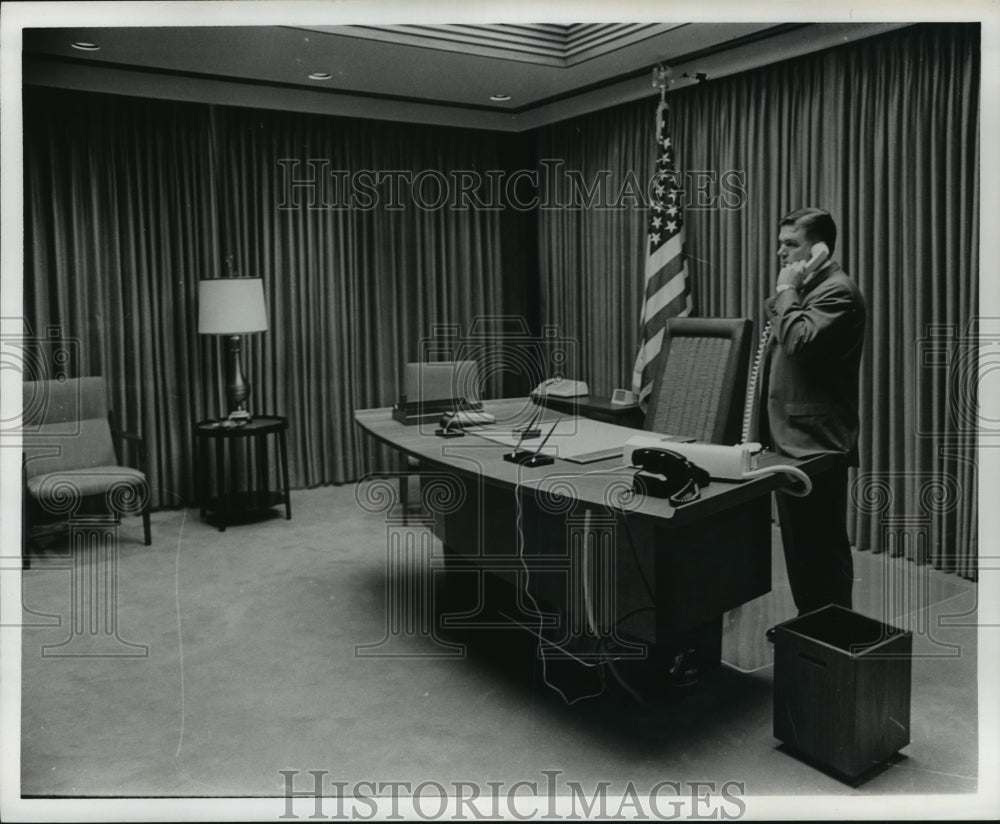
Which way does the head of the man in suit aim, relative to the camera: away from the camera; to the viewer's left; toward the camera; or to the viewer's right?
to the viewer's left

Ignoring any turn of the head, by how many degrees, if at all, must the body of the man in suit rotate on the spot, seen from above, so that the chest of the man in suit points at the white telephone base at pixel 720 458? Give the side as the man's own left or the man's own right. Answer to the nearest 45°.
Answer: approximately 90° to the man's own left

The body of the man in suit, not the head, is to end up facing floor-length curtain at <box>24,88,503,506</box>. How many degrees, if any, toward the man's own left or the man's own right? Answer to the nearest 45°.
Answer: approximately 45° to the man's own right

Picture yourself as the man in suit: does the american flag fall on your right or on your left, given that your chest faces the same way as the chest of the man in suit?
on your right

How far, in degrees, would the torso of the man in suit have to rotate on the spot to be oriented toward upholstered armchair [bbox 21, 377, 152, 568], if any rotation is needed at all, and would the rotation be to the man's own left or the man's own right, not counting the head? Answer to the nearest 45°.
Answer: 0° — they already face it

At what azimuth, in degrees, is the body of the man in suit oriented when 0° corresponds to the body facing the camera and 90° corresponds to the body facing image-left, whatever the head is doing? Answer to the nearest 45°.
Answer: approximately 90°

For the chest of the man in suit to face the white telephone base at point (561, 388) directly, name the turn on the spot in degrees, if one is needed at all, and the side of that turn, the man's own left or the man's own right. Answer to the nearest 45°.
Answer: approximately 45° to the man's own right

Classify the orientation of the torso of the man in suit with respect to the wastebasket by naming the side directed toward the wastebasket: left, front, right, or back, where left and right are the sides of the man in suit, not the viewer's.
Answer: left
